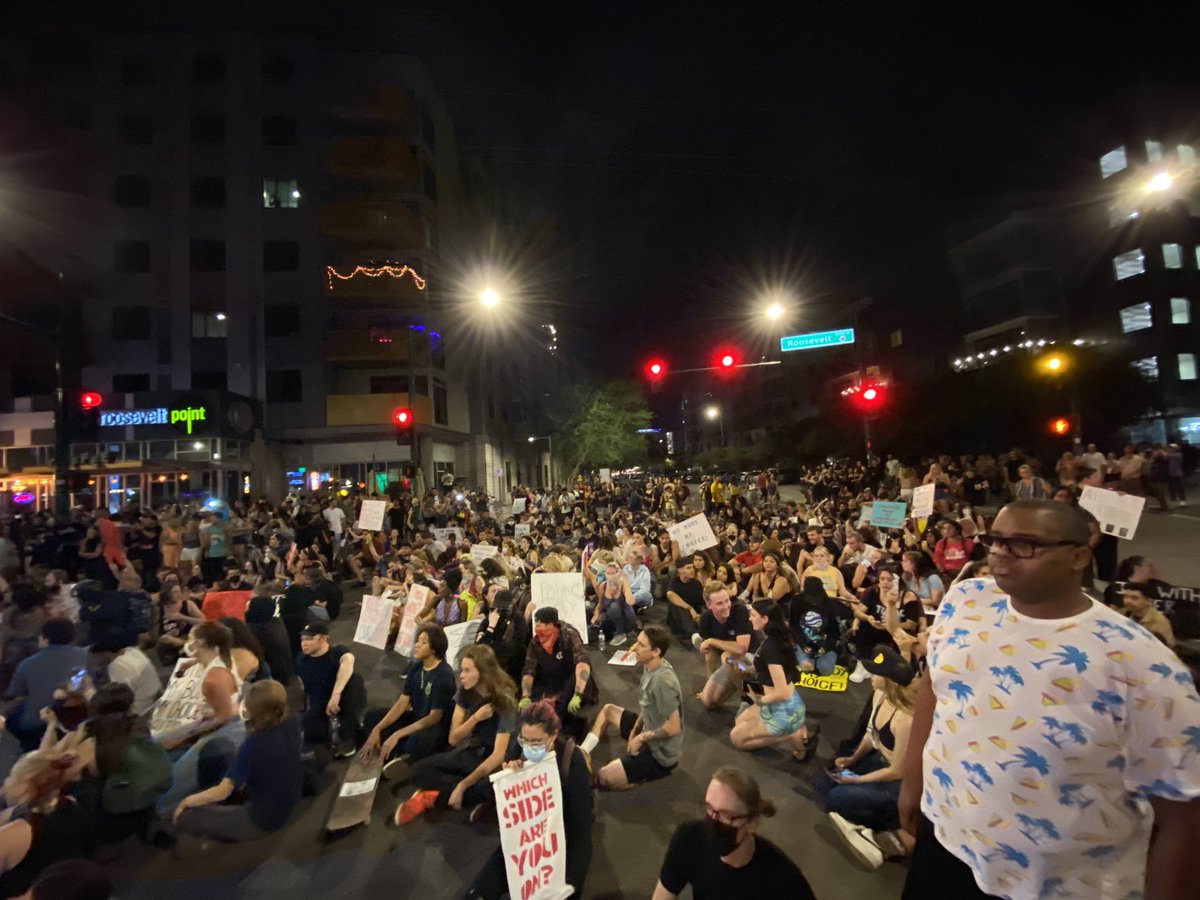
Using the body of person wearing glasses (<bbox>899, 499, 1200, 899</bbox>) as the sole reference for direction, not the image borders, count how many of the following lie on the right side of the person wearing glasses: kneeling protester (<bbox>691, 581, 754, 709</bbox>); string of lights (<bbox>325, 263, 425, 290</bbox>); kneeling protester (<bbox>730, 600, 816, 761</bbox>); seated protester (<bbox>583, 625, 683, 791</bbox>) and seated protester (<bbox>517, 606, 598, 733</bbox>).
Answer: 5

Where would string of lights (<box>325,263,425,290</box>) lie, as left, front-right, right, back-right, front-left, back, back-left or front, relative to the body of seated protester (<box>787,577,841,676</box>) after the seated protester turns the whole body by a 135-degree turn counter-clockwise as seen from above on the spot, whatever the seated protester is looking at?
left

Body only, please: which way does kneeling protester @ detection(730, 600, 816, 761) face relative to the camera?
to the viewer's left

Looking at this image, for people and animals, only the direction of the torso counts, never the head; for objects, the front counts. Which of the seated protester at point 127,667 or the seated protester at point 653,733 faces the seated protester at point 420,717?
the seated protester at point 653,733

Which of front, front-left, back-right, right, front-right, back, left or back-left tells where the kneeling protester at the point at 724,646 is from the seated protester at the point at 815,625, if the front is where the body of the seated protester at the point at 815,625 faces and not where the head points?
front-right

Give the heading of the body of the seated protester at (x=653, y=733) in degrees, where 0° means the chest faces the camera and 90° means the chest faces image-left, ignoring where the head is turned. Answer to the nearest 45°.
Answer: approximately 90°

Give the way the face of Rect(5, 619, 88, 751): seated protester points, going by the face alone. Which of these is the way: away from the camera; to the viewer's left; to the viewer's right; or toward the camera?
away from the camera

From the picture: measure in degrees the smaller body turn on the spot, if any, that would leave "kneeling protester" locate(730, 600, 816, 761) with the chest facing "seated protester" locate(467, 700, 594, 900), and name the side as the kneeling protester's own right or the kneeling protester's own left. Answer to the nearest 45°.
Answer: approximately 45° to the kneeling protester's own left

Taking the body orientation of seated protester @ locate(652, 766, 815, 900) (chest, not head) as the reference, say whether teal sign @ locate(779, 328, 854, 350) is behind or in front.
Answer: behind

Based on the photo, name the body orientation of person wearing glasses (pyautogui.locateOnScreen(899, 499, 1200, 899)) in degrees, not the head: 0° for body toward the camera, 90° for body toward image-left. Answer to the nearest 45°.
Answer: approximately 45°
